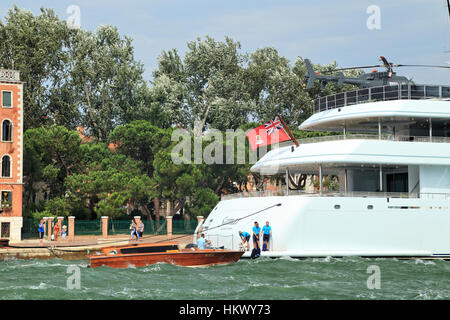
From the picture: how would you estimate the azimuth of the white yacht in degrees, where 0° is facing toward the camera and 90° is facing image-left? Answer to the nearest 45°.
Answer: approximately 270°

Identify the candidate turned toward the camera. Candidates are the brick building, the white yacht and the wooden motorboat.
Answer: the brick building

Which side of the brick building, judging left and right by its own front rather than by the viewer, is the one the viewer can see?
front

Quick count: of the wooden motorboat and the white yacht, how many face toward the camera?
0

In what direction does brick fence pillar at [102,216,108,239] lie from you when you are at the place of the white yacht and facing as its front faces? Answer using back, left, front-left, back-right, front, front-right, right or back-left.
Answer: back-left

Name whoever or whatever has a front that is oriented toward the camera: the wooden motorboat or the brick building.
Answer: the brick building

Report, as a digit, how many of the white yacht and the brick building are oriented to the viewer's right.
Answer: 1

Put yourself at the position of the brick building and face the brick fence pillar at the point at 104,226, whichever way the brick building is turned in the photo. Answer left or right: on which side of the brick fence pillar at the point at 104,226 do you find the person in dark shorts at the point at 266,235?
right
